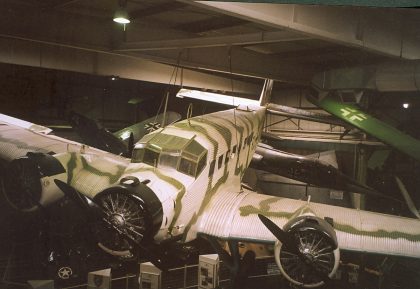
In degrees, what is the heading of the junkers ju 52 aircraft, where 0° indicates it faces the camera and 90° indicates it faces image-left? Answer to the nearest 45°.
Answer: approximately 45°
